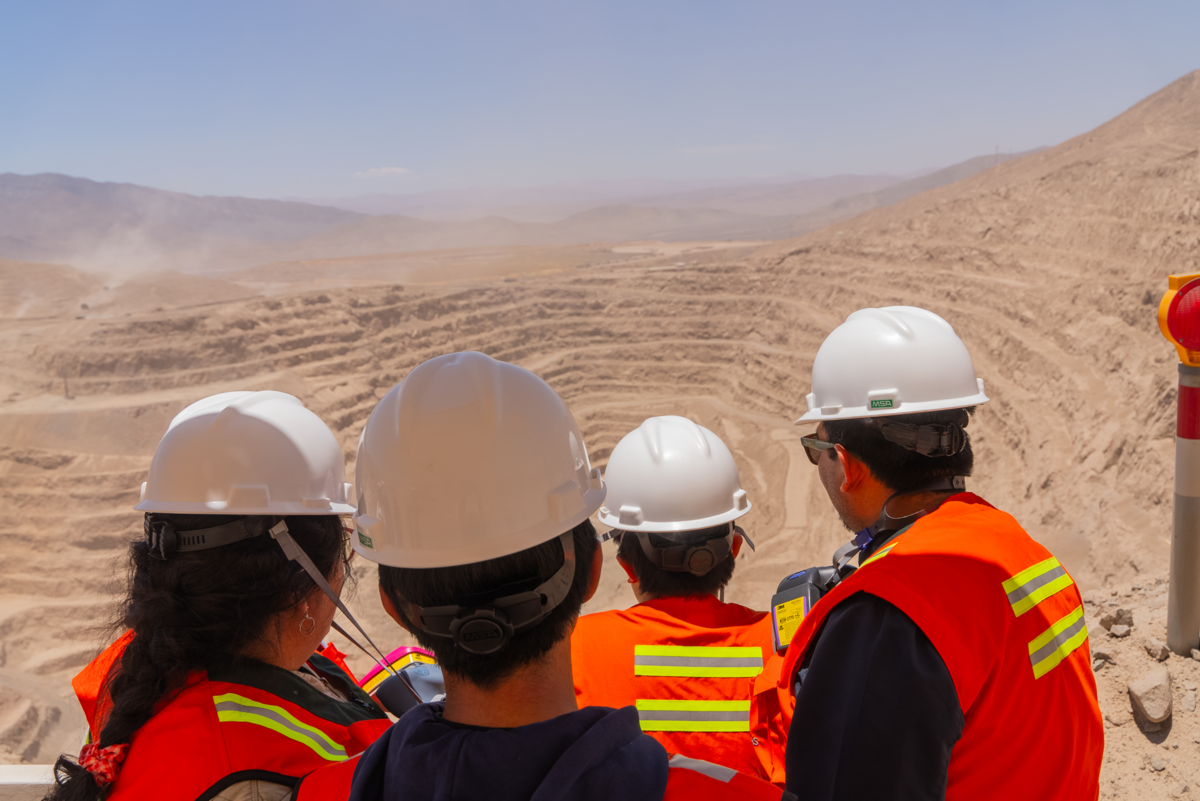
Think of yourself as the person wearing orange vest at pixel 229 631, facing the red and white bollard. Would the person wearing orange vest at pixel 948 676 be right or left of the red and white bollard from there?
right

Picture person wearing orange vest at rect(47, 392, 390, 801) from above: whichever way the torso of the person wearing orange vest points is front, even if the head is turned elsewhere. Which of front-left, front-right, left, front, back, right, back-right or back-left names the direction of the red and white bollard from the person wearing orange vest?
front-right

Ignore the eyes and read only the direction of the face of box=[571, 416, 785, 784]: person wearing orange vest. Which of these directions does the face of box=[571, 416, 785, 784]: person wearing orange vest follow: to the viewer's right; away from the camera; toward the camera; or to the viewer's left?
away from the camera

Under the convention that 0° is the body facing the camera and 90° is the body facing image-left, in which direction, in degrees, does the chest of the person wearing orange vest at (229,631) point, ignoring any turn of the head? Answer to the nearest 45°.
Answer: approximately 225°

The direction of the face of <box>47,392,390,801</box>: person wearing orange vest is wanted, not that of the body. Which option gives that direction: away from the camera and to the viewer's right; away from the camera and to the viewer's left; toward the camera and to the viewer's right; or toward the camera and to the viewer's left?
away from the camera and to the viewer's right

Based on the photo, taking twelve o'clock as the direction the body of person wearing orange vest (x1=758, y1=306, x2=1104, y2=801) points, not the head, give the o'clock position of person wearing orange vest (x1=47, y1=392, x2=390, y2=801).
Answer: person wearing orange vest (x1=47, y1=392, x2=390, y2=801) is roughly at 10 o'clock from person wearing orange vest (x1=758, y1=306, x2=1104, y2=801).

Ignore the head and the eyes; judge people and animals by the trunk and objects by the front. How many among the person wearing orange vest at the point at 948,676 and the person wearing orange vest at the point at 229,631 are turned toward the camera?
0

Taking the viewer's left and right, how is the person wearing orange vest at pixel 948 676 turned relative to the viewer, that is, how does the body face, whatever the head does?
facing away from the viewer and to the left of the viewer
